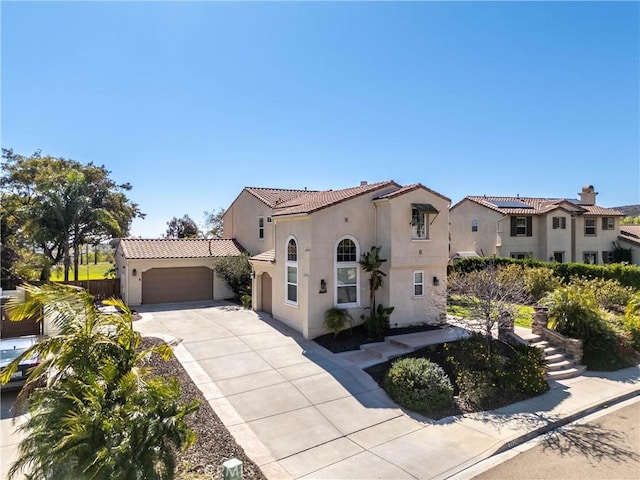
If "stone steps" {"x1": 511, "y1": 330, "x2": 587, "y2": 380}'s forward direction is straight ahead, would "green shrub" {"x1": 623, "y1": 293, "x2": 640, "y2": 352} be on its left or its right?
on its left

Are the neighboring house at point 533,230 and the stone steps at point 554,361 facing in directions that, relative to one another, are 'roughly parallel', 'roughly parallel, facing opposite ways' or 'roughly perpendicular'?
roughly parallel

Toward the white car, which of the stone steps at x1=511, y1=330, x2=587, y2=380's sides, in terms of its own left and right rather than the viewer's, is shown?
right

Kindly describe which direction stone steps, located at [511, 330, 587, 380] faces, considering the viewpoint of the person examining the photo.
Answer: facing the viewer and to the right of the viewer

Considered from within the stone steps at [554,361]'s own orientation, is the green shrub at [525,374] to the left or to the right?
on its right

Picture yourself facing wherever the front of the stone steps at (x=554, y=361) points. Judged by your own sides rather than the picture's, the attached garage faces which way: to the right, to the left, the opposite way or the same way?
the same way

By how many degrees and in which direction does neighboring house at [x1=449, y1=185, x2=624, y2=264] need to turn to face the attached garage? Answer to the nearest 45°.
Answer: approximately 90° to its right

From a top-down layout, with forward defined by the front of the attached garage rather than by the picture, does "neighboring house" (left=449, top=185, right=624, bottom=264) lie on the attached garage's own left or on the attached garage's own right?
on the attached garage's own left

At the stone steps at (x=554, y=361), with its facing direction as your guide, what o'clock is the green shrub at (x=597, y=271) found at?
The green shrub is roughly at 8 o'clock from the stone steps.

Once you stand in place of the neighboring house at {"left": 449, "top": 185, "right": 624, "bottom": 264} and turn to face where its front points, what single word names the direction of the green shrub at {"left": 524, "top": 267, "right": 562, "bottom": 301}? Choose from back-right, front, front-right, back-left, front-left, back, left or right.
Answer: front-right

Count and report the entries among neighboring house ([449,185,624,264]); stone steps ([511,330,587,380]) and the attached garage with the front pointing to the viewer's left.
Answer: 0

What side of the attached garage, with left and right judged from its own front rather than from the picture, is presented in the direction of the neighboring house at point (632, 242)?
left

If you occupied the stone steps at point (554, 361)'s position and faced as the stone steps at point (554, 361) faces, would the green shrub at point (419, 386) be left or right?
on its right

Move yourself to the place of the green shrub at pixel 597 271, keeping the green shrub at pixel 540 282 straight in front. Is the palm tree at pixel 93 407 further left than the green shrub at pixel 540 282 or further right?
left

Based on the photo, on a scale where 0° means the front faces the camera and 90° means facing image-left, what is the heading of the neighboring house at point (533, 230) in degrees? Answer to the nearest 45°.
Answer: approximately 315°

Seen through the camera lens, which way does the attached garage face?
facing the viewer

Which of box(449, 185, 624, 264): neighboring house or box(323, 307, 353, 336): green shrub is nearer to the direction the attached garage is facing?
the green shrub

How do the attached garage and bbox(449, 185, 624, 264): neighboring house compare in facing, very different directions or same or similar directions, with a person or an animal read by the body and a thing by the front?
same or similar directions

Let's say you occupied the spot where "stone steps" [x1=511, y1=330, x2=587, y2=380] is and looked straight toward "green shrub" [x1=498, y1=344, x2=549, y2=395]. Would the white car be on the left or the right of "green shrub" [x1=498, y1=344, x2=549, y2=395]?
right

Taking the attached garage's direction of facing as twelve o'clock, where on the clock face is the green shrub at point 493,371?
The green shrub is roughly at 11 o'clock from the attached garage.
